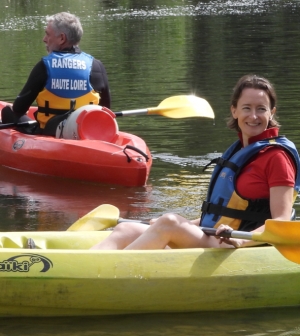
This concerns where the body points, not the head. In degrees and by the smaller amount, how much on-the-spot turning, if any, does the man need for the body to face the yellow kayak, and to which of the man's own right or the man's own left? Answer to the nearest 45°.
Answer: approximately 135° to the man's own left

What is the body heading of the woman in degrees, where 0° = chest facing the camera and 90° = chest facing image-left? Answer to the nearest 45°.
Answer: approximately 90°

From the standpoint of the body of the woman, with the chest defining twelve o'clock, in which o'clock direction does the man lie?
The man is roughly at 2 o'clock from the woman.

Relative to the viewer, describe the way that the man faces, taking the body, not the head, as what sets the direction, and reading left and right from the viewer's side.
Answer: facing away from the viewer and to the left of the viewer

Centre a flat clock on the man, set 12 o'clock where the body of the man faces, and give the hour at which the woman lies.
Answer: The woman is roughly at 7 o'clock from the man.
